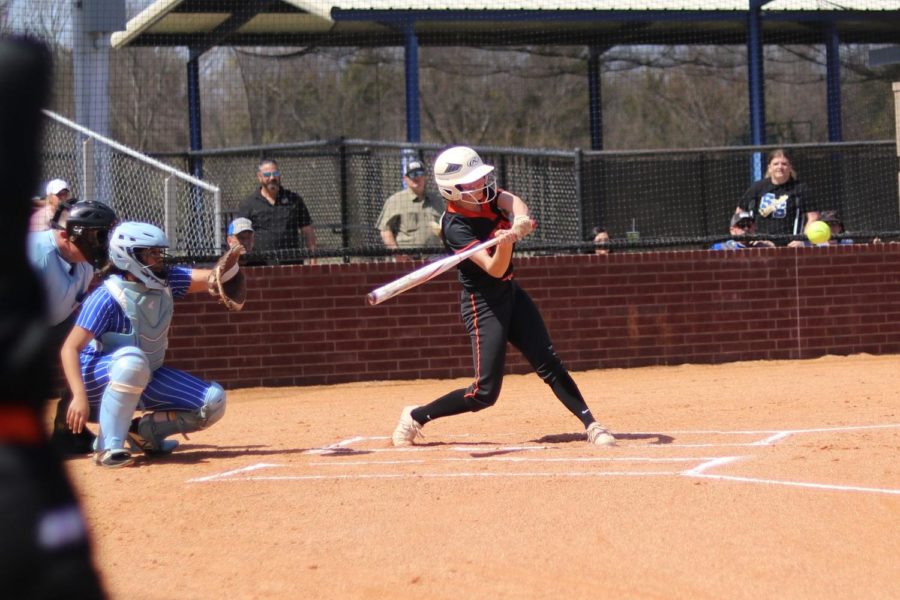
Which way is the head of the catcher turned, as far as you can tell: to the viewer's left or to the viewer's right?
to the viewer's right

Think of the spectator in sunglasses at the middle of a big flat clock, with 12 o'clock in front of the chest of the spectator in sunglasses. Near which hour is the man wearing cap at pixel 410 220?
The man wearing cap is roughly at 9 o'clock from the spectator in sunglasses.

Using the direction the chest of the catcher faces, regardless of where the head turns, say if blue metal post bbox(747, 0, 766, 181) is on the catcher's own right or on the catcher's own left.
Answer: on the catcher's own left

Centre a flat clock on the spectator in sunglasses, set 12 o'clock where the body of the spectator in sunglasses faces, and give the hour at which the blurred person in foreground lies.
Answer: The blurred person in foreground is roughly at 12 o'clock from the spectator in sunglasses.

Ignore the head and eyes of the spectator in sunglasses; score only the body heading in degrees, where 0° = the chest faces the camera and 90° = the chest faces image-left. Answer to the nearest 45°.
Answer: approximately 0°

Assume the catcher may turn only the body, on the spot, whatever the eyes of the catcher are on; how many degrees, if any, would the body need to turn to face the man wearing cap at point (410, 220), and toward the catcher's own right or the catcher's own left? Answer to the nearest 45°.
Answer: approximately 90° to the catcher's own left

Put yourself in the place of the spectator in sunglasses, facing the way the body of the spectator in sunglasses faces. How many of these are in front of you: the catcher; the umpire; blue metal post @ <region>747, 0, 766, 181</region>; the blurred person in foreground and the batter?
4

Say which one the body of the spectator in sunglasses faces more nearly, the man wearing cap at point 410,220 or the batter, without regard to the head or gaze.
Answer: the batter

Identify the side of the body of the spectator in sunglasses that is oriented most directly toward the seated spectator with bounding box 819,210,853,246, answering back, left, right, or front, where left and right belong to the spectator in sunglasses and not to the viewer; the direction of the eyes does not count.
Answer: left

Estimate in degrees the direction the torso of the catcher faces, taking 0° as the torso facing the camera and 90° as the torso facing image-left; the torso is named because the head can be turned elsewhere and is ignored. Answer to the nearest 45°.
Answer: approximately 315°
